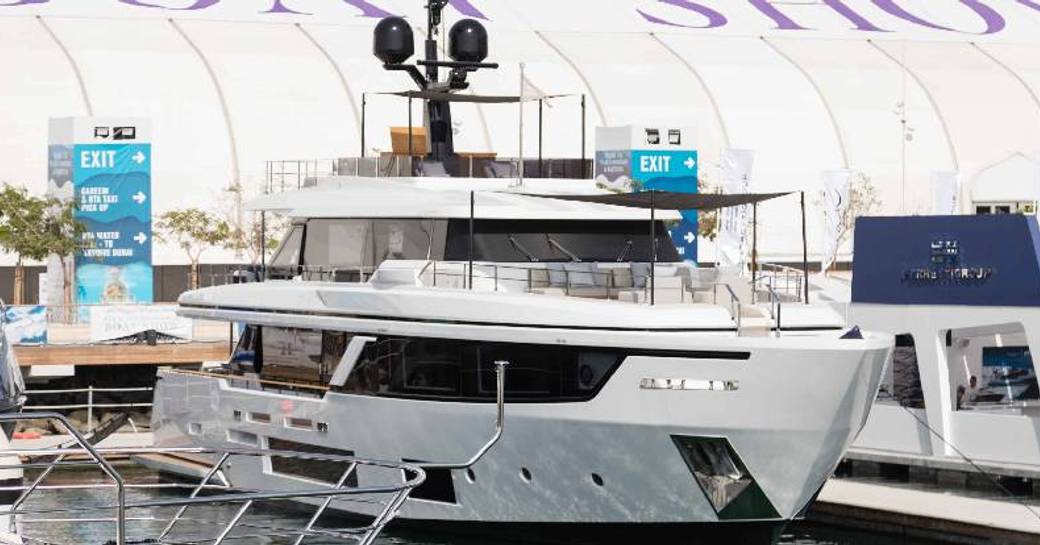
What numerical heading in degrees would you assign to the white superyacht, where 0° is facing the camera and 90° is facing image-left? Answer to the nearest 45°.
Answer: approximately 315°

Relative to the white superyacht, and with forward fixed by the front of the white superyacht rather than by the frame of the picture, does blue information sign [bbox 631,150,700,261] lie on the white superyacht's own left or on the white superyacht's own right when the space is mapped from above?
on the white superyacht's own left

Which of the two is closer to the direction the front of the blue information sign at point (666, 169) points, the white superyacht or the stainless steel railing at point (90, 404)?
the white superyacht

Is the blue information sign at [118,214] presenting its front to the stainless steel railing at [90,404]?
yes

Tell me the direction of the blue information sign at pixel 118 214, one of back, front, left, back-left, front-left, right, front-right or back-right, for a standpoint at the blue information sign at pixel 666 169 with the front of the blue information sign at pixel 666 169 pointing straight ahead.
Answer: right

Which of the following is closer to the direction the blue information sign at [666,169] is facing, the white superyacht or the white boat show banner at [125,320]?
the white superyacht

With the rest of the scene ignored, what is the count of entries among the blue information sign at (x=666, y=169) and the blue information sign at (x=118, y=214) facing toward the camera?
2

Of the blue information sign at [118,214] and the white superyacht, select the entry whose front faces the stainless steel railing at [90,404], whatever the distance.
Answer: the blue information sign

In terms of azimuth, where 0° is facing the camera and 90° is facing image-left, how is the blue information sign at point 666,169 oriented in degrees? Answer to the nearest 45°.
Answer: approximately 0°

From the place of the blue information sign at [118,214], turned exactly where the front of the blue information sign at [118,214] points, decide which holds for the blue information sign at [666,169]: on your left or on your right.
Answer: on your left
